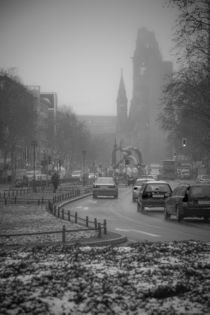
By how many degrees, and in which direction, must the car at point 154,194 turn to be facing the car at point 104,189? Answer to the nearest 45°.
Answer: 0° — it already faces it

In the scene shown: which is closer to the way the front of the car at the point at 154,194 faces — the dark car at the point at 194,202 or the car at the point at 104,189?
the car

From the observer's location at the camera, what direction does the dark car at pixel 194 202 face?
facing away from the viewer and to the left of the viewer

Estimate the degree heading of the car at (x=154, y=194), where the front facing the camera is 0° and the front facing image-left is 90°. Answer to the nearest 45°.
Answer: approximately 180°

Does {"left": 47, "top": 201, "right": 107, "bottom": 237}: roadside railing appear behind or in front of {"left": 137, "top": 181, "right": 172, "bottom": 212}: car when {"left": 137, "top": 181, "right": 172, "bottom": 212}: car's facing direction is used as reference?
behind
